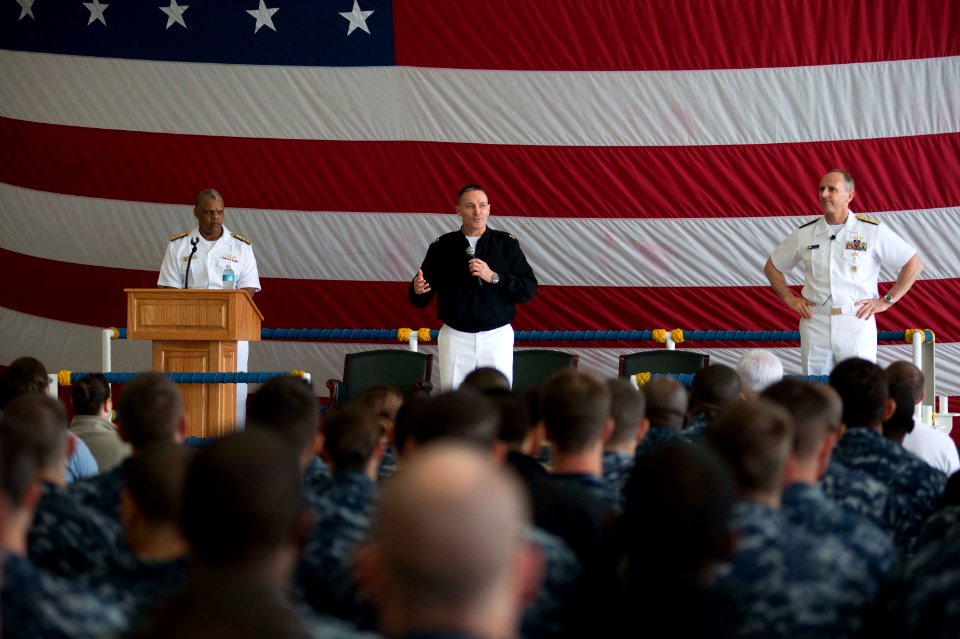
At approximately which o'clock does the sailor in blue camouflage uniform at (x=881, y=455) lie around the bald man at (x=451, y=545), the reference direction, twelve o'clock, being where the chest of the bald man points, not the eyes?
The sailor in blue camouflage uniform is roughly at 1 o'clock from the bald man.

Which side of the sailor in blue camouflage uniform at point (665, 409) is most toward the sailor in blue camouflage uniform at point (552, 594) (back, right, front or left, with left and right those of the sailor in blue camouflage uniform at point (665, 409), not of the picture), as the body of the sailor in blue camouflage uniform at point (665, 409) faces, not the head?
back

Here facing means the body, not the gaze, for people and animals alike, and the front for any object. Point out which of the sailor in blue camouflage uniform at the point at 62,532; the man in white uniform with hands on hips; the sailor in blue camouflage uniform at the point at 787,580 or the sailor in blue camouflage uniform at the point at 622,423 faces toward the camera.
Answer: the man in white uniform with hands on hips

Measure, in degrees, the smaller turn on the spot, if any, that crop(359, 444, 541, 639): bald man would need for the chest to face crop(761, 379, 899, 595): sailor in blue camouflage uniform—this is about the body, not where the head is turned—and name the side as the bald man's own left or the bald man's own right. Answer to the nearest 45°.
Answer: approximately 45° to the bald man's own right

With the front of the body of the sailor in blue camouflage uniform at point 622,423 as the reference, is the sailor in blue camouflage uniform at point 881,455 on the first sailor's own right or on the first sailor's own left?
on the first sailor's own right

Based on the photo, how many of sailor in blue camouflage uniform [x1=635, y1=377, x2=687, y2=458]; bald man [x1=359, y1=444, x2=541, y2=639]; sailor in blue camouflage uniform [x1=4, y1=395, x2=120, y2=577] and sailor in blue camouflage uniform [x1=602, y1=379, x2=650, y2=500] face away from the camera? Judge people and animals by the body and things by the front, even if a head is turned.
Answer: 4

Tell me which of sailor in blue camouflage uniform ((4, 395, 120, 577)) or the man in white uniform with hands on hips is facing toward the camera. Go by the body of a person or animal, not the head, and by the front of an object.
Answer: the man in white uniform with hands on hips

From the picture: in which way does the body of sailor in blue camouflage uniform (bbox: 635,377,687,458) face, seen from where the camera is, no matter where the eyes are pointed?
away from the camera

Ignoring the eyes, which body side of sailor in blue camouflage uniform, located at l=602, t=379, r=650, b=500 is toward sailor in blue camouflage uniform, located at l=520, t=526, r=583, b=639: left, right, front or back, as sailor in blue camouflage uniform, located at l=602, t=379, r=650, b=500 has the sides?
back

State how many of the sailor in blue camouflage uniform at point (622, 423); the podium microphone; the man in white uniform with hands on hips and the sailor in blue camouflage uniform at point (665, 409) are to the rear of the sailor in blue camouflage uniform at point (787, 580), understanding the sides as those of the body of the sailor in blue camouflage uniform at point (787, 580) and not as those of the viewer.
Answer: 0

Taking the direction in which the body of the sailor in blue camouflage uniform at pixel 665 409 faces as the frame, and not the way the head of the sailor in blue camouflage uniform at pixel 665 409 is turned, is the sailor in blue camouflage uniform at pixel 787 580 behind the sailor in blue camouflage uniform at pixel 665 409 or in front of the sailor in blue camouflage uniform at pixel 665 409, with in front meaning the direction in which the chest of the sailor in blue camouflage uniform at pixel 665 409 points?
behind

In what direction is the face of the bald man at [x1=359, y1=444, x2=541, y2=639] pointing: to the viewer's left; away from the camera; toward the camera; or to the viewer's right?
away from the camera

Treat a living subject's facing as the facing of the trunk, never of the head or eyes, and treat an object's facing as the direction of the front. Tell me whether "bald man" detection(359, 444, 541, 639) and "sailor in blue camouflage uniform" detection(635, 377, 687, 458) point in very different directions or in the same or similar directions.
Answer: same or similar directions

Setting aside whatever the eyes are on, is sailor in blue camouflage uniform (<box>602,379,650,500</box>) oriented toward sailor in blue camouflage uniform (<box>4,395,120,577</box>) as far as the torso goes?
no

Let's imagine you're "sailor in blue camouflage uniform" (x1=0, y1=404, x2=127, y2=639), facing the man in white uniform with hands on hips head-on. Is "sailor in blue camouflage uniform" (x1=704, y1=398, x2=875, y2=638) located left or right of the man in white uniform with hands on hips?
right

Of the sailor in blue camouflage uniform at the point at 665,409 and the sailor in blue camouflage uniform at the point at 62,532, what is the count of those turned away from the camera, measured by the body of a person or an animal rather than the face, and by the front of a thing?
2

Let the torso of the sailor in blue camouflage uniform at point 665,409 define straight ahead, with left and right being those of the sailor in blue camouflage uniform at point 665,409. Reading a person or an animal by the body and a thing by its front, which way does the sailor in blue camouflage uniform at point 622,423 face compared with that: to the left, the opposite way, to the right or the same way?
the same way

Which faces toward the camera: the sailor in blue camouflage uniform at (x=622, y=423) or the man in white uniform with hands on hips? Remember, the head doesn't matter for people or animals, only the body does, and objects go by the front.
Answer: the man in white uniform with hands on hips

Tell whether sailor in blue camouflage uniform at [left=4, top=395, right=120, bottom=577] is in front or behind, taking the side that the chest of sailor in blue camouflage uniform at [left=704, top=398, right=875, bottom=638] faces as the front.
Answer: in front

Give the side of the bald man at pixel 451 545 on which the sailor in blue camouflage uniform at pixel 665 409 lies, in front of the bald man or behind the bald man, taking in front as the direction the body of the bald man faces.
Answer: in front

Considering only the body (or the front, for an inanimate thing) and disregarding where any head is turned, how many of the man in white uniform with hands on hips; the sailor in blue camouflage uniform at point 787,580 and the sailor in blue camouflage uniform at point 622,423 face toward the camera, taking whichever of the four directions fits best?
1

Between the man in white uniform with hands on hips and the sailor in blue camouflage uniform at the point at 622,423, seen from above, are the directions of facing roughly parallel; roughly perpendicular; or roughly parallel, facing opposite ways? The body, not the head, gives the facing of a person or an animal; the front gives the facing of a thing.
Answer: roughly parallel, facing opposite ways

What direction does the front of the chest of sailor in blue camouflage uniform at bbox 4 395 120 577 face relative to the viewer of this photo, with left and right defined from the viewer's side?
facing away from the viewer
